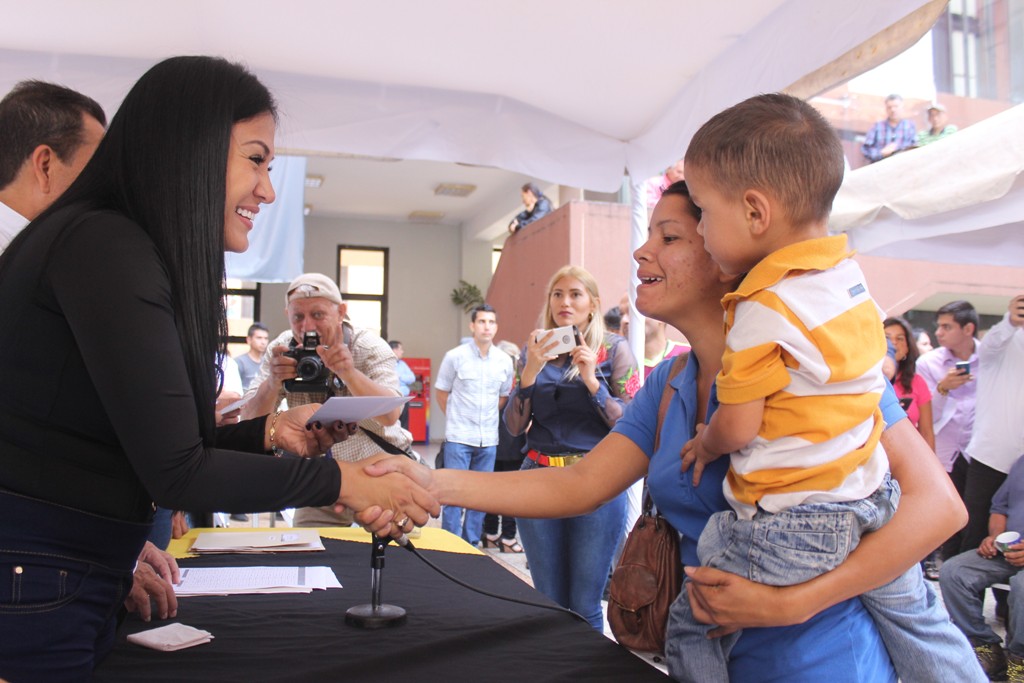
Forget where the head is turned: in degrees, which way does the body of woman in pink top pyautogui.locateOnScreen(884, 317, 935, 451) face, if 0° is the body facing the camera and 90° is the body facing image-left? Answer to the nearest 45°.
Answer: approximately 0°

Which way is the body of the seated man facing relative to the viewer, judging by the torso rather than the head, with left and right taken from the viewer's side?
facing the viewer and to the left of the viewer

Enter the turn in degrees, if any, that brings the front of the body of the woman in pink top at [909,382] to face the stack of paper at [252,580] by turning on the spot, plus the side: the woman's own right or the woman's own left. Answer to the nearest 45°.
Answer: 0° — they already face it

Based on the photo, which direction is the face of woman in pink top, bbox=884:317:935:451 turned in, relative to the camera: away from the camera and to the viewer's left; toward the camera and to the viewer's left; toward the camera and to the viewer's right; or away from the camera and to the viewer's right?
toward the camera and to the viewer's left

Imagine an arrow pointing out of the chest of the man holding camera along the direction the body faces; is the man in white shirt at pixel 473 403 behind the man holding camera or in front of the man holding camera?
behind

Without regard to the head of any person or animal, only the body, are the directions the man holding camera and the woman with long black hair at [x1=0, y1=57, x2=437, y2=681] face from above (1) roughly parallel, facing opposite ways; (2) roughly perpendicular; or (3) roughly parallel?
roughly perpendicular

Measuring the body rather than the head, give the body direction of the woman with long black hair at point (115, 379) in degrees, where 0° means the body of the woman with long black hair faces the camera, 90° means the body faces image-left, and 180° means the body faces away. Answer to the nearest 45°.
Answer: approximately 270°

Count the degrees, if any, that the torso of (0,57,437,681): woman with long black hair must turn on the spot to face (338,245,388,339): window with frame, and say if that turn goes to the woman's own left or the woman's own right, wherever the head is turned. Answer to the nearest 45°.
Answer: approximately 90° to the woman's own left

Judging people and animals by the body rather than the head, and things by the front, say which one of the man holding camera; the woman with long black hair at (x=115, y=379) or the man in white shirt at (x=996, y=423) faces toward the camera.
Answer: the man holding camera

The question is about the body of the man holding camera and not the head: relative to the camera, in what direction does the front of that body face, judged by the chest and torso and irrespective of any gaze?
toward the camera
